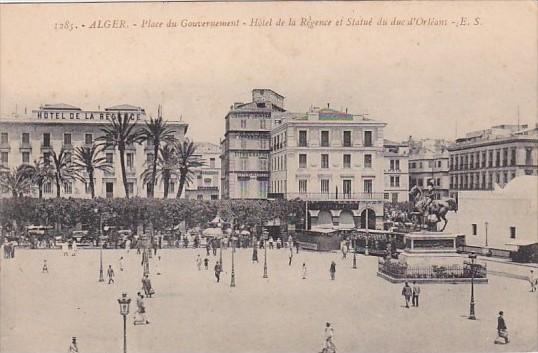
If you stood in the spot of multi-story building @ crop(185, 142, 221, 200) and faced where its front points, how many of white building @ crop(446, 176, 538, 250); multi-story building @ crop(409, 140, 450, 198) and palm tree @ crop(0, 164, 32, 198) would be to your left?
2

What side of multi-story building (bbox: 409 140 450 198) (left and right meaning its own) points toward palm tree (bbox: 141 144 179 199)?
right

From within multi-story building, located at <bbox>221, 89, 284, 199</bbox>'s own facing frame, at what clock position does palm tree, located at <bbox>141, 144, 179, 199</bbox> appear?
The palm tree is roughly at 2 o'clock from the multi-story building.

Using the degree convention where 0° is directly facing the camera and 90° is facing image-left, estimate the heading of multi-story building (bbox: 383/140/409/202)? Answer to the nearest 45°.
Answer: approximately 0°

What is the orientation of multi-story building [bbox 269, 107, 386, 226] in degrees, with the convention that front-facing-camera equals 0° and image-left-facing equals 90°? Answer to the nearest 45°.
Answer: approximately 0°

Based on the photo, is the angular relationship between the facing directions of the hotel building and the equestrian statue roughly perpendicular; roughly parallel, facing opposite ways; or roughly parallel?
roughly perpendicular

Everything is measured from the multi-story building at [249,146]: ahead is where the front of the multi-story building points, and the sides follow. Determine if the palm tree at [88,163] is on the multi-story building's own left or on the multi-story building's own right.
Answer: on the multi-story building's own right
